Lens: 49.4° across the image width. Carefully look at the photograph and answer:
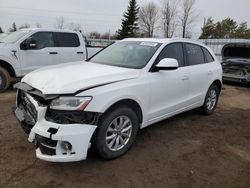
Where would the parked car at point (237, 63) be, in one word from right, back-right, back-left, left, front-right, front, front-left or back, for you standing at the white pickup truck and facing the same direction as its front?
back-left

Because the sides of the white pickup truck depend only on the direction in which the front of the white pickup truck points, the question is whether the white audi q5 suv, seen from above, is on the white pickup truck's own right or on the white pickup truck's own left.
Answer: on the white pickup truck's own left

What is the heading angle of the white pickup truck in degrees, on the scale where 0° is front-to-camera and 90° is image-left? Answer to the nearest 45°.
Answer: approximately 45°

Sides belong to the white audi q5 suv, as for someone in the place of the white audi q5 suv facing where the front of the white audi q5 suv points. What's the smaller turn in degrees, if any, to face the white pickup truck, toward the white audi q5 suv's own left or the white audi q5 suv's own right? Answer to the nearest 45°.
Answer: approximately 90° to the white audi q5 suv's own right

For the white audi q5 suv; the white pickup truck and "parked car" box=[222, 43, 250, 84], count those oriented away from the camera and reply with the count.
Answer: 0

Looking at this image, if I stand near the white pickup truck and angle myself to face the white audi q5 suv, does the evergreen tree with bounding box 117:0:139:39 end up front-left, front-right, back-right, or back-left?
back-left

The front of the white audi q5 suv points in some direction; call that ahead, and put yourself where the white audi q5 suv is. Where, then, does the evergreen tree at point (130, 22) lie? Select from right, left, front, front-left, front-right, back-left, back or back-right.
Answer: back-right

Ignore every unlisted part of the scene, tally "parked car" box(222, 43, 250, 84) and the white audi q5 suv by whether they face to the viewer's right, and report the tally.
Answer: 0

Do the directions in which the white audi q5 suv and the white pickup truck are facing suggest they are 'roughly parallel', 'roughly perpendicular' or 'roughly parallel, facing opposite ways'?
roughly parallel

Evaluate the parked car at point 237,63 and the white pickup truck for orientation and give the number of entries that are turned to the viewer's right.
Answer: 0

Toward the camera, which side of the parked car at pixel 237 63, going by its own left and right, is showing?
front

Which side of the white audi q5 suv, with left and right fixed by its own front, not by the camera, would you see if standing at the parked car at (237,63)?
back

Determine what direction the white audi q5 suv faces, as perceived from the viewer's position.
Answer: facing the viewer and to the left of the viewer

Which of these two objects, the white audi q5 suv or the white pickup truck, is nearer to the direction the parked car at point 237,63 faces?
the white audi q5 suv

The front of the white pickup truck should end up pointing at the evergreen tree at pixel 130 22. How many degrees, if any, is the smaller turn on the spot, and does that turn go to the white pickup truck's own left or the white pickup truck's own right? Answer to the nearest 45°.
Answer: approximately 135° to the white pickup truck's own right
